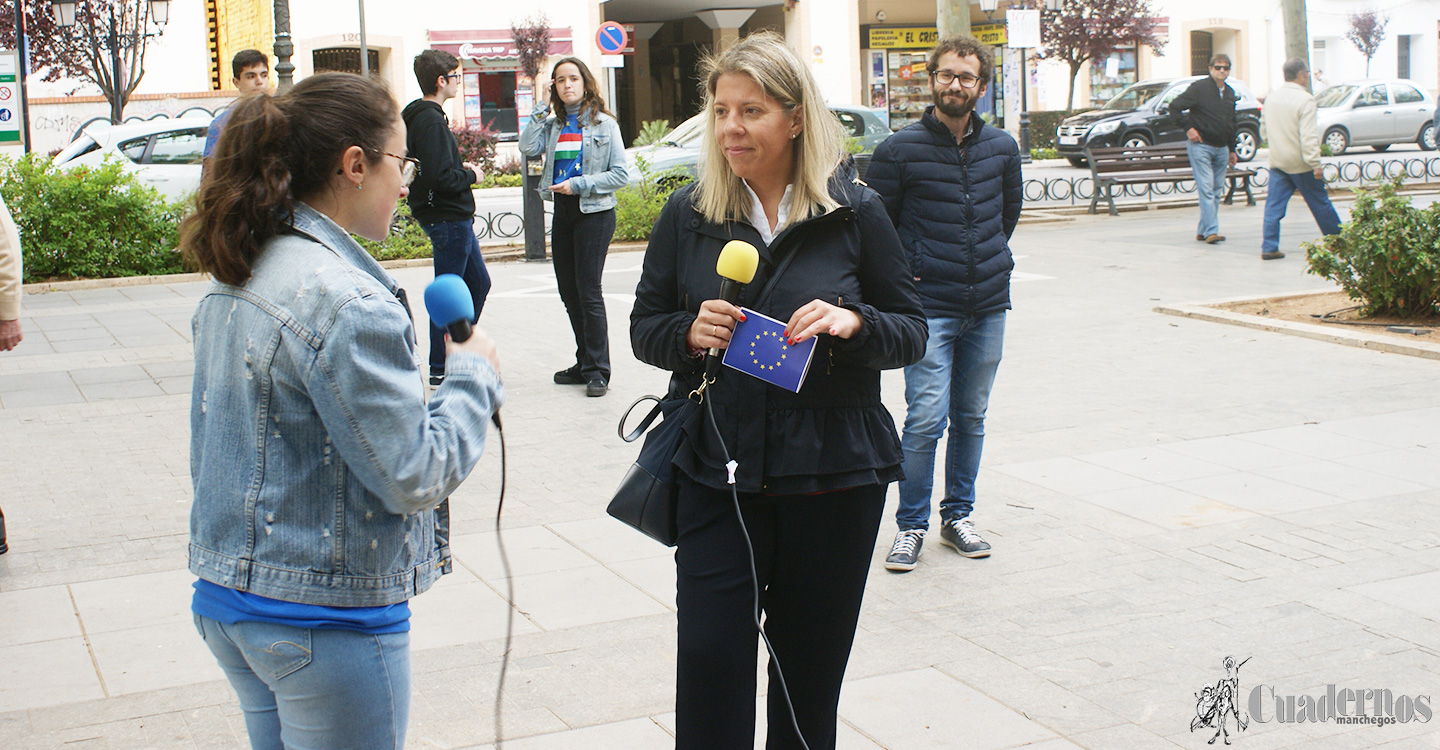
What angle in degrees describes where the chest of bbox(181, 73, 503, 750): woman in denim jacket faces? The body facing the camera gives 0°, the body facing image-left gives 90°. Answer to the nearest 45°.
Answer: approximately 225°

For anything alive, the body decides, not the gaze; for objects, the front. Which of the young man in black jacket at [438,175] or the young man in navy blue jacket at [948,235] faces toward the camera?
the young man in navy blue jacket at [948,235]

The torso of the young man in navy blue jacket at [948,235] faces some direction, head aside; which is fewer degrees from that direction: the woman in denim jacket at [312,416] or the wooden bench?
the woman in denim jacket

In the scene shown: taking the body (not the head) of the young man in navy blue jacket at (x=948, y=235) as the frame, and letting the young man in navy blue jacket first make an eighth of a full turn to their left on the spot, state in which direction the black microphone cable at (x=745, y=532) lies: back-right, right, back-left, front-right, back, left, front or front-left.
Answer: front-right

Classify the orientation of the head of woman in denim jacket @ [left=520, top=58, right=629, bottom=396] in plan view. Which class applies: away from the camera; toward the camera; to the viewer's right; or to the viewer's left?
toward the camera

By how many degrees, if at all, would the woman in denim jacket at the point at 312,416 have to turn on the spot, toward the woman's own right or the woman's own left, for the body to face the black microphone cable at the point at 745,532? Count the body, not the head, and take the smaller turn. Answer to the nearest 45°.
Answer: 0° — they already face it

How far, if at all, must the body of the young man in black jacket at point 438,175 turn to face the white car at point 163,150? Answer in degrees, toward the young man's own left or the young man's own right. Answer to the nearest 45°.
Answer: approximately 90° to the young man's own left

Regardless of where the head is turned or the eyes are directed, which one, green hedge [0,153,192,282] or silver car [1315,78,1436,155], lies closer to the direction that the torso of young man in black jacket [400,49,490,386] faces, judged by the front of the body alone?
the silver car

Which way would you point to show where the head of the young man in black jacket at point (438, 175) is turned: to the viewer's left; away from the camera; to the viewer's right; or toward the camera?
to the viewer's right

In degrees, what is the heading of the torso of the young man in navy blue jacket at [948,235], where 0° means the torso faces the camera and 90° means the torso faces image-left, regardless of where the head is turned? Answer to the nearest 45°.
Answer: approximately 0°

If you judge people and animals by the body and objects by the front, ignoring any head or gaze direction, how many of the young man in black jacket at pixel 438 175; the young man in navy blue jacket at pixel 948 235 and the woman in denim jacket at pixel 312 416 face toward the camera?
1

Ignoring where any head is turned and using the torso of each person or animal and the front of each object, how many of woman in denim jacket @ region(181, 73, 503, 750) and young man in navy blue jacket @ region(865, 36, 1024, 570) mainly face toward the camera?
1

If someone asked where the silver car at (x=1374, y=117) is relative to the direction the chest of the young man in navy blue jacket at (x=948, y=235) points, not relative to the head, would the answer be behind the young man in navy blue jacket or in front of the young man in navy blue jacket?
behind

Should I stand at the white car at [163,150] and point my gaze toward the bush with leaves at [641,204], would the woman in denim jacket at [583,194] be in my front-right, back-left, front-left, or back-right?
front-right
